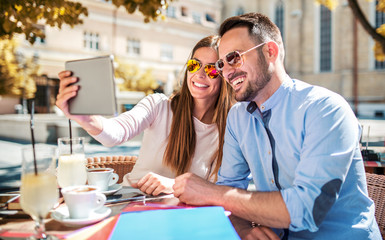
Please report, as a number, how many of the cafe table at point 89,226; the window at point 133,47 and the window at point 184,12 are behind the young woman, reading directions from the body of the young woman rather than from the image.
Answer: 2

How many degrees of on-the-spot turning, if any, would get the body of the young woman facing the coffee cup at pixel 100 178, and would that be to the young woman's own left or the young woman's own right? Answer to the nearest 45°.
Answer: approximately 45° to the young woman's own right

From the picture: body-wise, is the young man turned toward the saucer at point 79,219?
yes

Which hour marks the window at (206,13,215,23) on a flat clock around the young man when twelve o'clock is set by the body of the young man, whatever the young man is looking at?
The window is roughly at 4 o'clock from the young man.

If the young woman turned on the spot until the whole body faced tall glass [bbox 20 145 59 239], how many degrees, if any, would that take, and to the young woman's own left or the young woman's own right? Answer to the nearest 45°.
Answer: approximately 45° to the young woman's own right

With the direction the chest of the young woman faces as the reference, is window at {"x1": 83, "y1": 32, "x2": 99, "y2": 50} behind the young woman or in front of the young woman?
behind

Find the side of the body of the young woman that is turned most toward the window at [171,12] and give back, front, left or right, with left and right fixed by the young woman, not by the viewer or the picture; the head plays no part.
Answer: back

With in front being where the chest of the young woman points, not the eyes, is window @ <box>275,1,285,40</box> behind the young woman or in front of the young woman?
behind
